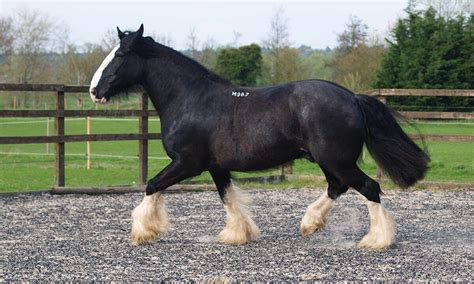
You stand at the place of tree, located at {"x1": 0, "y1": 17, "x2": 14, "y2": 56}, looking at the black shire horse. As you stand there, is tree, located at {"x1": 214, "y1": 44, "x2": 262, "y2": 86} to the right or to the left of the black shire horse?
left

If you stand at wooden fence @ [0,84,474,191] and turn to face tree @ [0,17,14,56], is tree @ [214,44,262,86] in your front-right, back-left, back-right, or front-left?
front-right

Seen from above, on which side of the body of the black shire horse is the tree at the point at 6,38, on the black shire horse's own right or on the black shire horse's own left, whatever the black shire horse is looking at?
on the black shire horse's own right

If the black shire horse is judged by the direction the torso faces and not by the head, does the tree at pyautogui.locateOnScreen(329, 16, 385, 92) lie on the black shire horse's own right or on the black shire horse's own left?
on the black shire horse's own right

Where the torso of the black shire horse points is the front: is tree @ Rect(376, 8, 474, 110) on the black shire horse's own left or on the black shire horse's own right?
on the black shire horse's own right

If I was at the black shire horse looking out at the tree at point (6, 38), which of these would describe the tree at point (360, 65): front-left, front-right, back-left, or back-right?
front-right

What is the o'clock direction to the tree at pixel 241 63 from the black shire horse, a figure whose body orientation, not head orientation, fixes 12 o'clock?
The tree is roughly at 3 o'clock from the black shire horse.

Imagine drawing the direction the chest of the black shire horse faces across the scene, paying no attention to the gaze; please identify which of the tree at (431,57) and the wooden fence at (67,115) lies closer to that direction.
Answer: the wooden fence

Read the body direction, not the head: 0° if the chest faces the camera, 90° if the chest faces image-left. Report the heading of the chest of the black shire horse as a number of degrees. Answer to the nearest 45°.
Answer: approximately 90°

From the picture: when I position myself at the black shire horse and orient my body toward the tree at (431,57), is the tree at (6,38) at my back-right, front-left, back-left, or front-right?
front-left
